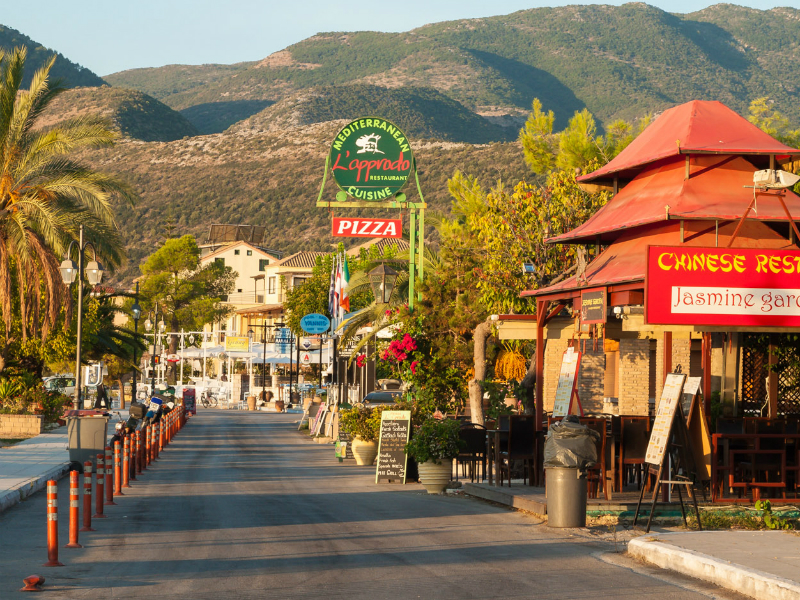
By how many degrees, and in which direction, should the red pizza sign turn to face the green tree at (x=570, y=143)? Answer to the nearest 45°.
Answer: approximately 135° to its left

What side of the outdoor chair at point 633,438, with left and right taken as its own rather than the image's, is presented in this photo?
back

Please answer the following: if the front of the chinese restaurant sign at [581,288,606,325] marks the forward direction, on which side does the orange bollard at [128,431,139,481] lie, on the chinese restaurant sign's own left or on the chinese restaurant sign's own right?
on the chinese restaurant sign's own right

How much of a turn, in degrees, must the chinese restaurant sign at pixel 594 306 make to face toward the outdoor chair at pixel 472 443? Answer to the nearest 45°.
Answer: approximately 90° to its right

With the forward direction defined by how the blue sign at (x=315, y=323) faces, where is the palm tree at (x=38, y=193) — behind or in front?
in front

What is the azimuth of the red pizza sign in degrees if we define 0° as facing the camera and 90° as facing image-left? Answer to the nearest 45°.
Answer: approximately 0°

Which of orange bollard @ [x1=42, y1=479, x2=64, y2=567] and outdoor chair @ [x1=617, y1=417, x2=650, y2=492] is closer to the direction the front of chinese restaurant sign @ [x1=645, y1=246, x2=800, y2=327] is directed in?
the orange bollard

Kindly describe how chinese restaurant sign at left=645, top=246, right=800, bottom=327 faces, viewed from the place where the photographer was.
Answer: facing the viewer

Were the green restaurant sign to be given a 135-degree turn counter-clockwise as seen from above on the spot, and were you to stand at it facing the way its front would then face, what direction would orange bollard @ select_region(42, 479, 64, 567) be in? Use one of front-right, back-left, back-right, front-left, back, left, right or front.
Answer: back-right

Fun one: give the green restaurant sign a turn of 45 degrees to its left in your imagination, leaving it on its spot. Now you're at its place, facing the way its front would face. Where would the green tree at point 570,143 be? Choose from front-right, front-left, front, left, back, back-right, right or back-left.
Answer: left

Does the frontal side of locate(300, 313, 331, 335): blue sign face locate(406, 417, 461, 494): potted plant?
yes

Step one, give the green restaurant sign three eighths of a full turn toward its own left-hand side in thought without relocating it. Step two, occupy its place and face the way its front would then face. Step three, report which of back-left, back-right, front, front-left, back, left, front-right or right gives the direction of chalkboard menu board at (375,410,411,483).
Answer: back-right

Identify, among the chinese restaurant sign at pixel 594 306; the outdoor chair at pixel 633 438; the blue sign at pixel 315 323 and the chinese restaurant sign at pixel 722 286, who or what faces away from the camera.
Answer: the outdoor chair

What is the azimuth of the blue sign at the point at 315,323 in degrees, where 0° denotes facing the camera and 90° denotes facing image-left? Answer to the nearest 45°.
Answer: approximately 0°

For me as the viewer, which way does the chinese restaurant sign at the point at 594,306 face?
facing the viewer and to the left of the viewer
